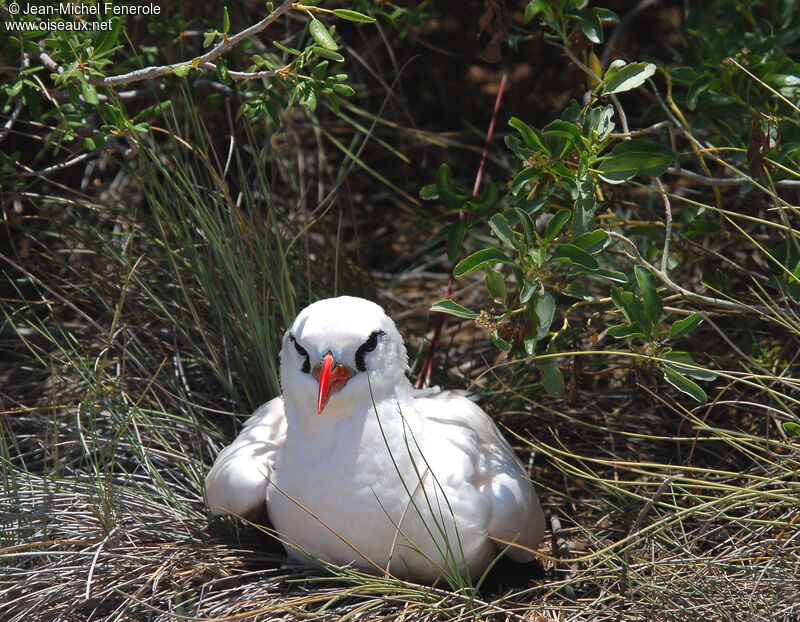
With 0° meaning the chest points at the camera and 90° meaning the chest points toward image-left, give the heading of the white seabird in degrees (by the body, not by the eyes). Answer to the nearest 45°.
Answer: approximately 0°

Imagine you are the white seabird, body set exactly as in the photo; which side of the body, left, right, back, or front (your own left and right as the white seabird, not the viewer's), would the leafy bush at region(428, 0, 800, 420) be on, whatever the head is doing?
left

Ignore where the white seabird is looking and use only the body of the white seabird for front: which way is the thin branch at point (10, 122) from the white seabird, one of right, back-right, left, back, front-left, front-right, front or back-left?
back-right
